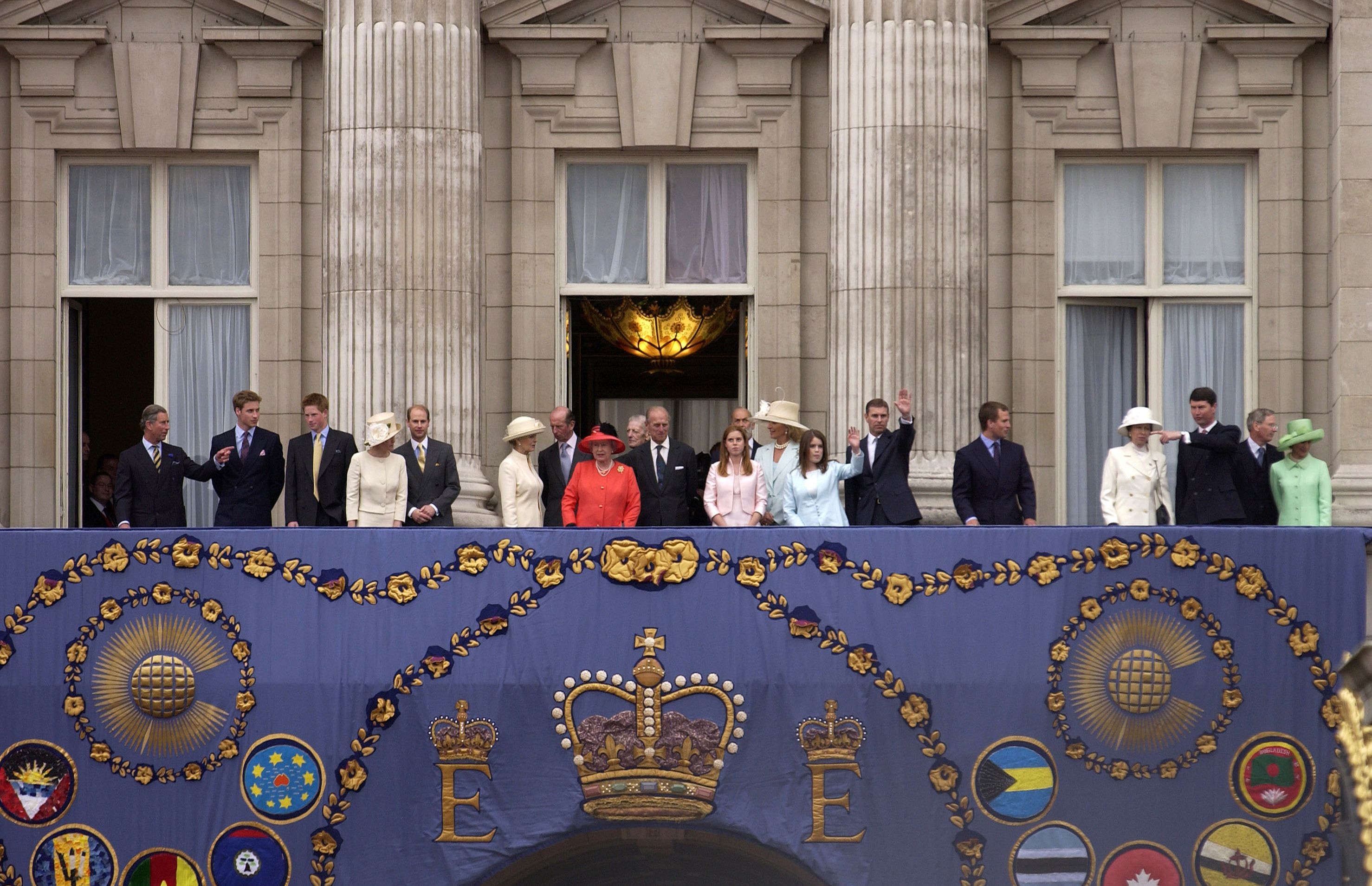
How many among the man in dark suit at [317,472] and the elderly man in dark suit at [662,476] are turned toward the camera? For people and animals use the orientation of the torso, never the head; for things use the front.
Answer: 2

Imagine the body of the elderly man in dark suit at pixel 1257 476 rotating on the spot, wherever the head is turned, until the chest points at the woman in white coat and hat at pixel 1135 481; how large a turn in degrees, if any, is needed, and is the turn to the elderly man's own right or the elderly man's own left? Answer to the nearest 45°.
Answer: approximately 135° to the elderly man's own right

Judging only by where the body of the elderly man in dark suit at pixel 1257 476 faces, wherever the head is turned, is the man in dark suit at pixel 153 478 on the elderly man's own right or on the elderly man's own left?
on the elderly man's own right

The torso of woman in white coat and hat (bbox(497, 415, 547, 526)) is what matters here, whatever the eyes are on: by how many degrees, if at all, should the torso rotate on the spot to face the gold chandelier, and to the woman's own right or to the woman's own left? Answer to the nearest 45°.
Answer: approximately 135° to the woman's own left

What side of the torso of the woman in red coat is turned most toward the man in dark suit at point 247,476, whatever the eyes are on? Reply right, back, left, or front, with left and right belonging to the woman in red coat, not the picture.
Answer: right
